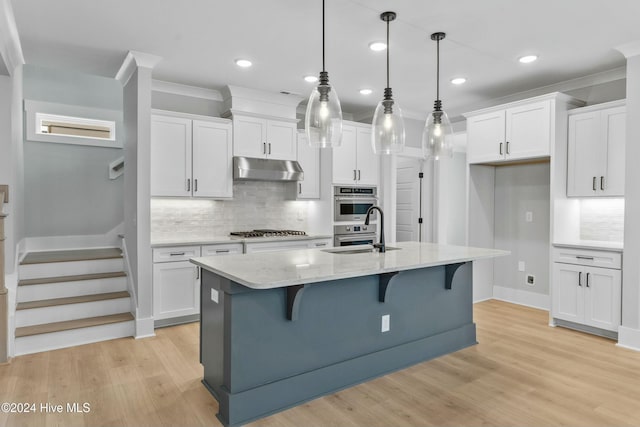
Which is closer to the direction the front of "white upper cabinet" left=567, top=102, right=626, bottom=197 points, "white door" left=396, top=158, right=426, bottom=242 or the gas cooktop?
the gas cooktop

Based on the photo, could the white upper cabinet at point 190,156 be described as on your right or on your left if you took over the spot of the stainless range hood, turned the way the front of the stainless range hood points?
on your right

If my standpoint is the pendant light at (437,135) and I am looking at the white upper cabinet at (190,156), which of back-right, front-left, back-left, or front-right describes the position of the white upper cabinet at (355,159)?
front-right

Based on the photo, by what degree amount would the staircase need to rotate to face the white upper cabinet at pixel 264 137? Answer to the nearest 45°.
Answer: approximately 90° to its left

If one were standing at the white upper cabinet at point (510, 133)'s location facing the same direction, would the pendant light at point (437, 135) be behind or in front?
in front

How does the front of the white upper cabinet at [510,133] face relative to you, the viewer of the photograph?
facing the viewer and to the left of the viewer

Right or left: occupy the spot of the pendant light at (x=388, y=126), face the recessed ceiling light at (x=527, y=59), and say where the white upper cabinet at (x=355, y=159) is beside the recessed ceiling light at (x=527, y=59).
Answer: left

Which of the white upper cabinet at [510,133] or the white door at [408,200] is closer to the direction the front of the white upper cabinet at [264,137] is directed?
the white upper cabinet

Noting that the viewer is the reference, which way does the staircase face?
facing the viewer

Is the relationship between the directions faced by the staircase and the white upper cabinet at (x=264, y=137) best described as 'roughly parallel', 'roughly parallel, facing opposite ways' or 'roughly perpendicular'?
roughly parallel

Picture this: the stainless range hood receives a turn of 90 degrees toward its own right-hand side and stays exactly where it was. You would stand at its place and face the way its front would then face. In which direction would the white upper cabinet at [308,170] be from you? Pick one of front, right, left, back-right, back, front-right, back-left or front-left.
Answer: back

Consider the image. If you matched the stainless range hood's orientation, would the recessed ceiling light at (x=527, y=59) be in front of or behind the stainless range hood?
in front

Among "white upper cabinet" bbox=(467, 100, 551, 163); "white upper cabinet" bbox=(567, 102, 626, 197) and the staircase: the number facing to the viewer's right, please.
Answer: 0

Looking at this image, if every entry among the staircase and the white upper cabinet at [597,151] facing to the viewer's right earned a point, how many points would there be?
0

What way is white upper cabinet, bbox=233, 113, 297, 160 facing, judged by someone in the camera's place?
facing the viewer and to the right of the viewer
